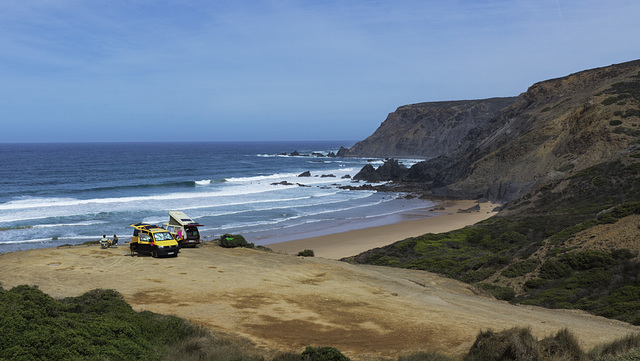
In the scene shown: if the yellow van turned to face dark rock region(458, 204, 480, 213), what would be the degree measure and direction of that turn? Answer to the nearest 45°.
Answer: approximately 90° to its left

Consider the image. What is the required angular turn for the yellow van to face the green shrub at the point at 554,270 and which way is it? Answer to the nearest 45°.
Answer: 0° — it already faces it

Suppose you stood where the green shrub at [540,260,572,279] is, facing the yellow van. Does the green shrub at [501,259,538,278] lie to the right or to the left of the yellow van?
right

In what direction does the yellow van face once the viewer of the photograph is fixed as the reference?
facing the viewer and to the right of the viewer

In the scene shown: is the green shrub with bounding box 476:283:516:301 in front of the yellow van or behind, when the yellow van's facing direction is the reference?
in front

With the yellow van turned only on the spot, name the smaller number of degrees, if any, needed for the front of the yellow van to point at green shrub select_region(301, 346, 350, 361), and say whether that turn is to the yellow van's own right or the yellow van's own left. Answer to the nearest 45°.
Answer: approximately 45° to the yellow van's own right

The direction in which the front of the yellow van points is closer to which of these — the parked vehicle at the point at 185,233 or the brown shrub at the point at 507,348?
the brown shrub

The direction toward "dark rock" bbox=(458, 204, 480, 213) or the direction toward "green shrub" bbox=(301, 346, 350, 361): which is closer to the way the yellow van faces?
the green shrub

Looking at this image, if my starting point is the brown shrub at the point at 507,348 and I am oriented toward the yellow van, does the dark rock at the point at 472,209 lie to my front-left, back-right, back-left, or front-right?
front-right

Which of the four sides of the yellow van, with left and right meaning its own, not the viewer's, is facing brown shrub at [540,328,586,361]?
front

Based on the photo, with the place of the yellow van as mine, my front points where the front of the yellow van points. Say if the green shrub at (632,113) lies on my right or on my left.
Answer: on my left

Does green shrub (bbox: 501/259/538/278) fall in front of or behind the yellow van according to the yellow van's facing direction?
in front

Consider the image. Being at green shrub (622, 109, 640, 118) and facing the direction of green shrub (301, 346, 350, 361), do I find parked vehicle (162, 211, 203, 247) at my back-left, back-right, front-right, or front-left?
front-right

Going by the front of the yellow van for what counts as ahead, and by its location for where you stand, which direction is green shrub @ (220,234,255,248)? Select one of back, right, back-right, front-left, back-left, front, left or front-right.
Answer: left

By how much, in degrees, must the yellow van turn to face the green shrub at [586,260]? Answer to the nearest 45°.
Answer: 0° — it already faces it
